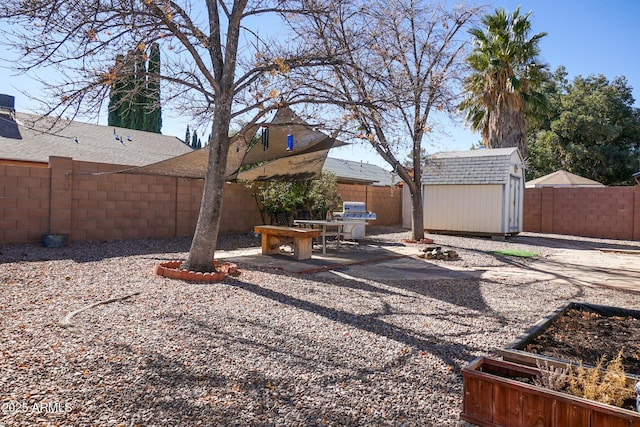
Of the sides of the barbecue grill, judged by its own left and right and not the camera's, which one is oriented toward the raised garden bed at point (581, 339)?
front

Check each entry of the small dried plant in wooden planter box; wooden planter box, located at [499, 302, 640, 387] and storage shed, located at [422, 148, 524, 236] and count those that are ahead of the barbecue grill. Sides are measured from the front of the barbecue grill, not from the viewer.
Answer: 2

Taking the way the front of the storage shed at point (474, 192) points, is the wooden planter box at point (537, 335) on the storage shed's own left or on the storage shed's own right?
on the storage shed's own right

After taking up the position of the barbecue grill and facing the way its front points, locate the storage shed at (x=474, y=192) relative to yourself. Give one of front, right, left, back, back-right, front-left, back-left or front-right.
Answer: back-left

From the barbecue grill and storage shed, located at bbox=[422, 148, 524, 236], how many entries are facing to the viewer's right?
1

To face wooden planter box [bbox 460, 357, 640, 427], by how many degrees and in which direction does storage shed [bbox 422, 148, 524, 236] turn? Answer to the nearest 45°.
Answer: approximately 90° to its right

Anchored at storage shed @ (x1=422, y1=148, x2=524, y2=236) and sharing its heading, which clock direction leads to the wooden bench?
The wooden bench is roughly at 4 o'clock from the storage shed.

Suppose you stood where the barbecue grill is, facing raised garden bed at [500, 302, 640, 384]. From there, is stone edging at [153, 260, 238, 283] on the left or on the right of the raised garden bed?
right

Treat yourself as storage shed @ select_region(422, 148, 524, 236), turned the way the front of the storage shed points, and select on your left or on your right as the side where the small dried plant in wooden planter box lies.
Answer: on your right

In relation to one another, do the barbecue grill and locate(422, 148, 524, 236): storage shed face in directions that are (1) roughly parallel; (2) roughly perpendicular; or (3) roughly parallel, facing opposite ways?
roughly perpendicular

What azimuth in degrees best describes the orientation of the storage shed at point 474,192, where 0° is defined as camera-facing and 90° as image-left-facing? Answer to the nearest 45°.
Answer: approximately 270°

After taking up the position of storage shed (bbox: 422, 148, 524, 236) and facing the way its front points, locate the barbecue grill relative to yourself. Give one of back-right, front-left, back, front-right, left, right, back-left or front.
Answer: back-right

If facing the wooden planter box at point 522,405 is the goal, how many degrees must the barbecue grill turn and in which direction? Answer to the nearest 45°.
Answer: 0° — it already faces it
